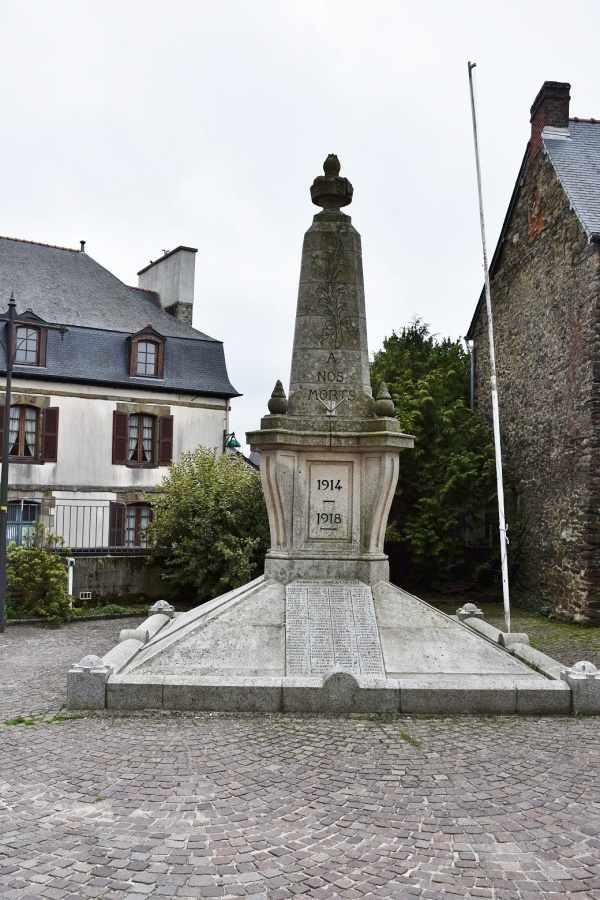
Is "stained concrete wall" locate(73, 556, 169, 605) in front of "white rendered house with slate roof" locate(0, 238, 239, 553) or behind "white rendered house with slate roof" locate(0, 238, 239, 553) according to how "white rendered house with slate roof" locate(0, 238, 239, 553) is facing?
in front

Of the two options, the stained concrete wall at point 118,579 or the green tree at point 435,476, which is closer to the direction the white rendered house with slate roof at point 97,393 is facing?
the stained concrete wall

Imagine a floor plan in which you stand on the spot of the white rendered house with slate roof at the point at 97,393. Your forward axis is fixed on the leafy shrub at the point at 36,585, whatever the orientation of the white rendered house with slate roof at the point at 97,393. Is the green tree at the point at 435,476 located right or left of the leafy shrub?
left

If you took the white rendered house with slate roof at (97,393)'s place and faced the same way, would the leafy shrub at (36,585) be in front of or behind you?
in front

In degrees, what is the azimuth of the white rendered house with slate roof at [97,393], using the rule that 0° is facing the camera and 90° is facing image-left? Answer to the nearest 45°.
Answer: approximately 0°

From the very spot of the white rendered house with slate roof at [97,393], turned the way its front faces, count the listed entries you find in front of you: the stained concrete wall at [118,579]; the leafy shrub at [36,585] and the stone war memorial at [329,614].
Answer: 3

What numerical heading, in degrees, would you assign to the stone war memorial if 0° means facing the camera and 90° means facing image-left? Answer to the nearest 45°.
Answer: approximately 0°

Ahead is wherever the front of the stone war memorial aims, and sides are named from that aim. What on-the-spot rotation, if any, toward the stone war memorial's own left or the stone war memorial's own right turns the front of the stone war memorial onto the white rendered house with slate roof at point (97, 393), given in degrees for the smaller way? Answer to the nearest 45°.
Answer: approximately 135° to the stone war memorial's own right

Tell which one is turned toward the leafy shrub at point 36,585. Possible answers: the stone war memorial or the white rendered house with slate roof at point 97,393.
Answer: the white rendered house with slate roof

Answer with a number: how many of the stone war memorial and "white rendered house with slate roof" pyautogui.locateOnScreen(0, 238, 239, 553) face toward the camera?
2
